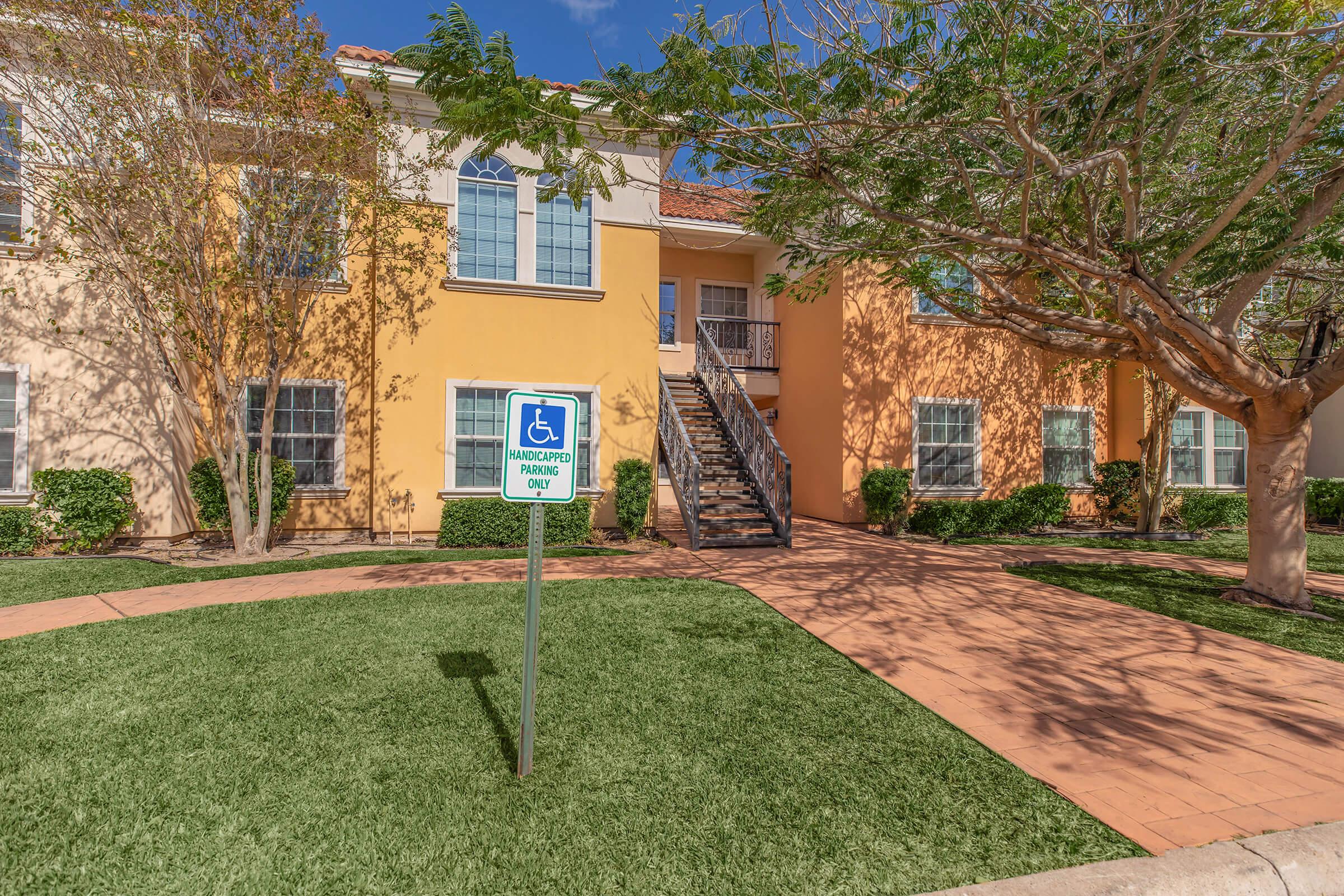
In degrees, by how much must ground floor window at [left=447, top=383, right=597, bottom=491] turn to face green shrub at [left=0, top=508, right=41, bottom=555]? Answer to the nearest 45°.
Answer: approximately 90° to its right

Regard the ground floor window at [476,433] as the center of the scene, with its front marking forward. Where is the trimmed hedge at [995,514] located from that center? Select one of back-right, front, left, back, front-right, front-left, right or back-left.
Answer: left

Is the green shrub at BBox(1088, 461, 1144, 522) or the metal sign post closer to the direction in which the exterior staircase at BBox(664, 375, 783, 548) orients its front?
the metal sign post

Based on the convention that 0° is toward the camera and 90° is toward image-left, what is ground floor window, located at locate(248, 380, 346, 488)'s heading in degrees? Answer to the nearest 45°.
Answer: approximately 0°

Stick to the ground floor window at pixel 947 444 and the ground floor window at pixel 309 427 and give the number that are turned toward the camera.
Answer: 2

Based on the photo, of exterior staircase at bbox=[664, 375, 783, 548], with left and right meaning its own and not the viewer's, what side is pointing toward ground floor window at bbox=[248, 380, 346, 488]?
right

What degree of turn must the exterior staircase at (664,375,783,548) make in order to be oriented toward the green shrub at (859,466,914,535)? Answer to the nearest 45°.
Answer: approximately 90° to its left
